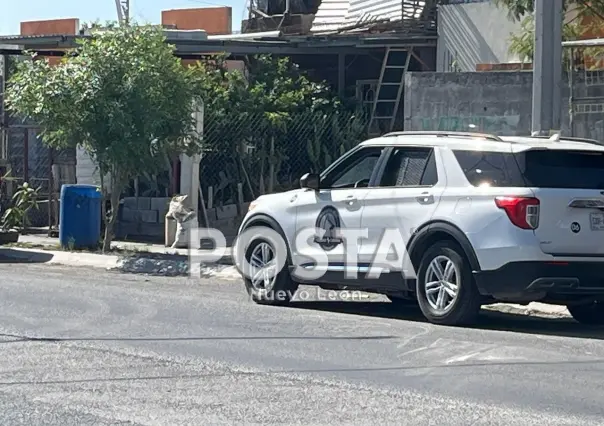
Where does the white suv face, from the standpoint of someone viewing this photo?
facing away from the viewer and to the left of the viewer

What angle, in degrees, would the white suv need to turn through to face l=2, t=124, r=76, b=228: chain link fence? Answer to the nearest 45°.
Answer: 0° — it already faces it

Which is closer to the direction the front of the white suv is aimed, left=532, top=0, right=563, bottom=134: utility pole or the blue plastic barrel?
the blue plastic barrel

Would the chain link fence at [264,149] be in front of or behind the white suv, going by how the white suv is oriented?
in front

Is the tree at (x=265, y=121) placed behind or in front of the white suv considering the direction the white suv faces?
in front

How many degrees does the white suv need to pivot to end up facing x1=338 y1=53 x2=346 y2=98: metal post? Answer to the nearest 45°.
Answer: approximately 45° to its right

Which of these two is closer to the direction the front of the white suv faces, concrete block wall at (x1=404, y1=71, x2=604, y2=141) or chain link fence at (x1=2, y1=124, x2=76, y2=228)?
the chain link fence

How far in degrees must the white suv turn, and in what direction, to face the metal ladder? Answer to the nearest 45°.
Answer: approximately 45° to its right

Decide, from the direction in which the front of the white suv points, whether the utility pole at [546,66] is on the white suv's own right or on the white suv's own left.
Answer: on the white suv's own right

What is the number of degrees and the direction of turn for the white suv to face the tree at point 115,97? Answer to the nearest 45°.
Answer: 0° — it already faces it

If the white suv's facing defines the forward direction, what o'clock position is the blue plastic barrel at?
The blue plastic barrel is roughly at 12 o'clock from the white suv.
